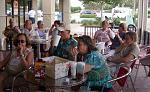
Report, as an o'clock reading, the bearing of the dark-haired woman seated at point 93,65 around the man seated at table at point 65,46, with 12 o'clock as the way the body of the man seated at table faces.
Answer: The dark-haired woman seated is roughly at 10 o'clock from the man seated at table.

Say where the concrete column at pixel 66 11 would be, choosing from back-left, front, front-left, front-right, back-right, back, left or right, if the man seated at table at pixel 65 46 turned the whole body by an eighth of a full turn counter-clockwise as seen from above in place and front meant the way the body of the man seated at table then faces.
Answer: back

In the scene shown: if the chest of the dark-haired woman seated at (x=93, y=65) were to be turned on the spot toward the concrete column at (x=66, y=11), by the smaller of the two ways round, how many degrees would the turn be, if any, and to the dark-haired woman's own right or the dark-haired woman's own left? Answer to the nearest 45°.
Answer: approximately 90° to the dark-haired woman's own right

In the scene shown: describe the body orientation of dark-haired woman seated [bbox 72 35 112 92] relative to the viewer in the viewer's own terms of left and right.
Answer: facing to the left of the viewer

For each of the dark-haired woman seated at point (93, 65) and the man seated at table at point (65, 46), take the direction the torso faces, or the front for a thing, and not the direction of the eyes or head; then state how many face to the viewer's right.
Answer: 0

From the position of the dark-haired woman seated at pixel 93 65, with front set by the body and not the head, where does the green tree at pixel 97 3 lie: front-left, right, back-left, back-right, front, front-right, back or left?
right

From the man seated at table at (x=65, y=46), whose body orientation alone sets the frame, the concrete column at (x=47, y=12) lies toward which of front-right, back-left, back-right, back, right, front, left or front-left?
back-right
